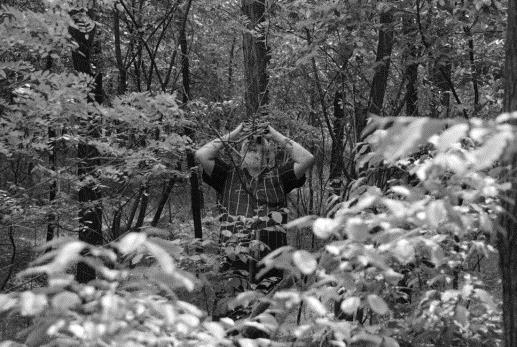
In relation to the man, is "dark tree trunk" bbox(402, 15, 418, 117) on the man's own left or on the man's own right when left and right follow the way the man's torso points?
on the man's own left

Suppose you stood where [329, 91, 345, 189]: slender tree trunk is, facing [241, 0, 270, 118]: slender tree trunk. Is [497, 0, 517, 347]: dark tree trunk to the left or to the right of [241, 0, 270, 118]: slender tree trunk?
left

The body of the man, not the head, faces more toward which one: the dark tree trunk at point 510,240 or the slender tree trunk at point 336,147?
the dark tree trunk

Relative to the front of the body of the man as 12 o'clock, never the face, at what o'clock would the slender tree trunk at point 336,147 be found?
The slender tree trunk is roughly at 7 o'clock from the man.

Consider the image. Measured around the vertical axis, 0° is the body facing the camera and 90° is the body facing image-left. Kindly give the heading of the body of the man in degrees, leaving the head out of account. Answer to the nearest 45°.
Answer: approximately 0°

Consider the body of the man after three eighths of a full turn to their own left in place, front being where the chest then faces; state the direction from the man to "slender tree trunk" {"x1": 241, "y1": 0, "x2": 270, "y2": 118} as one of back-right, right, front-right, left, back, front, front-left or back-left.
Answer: front-left

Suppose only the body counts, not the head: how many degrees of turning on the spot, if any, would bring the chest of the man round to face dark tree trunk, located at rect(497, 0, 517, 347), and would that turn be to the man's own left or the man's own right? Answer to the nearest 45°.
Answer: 0° — they already face it
